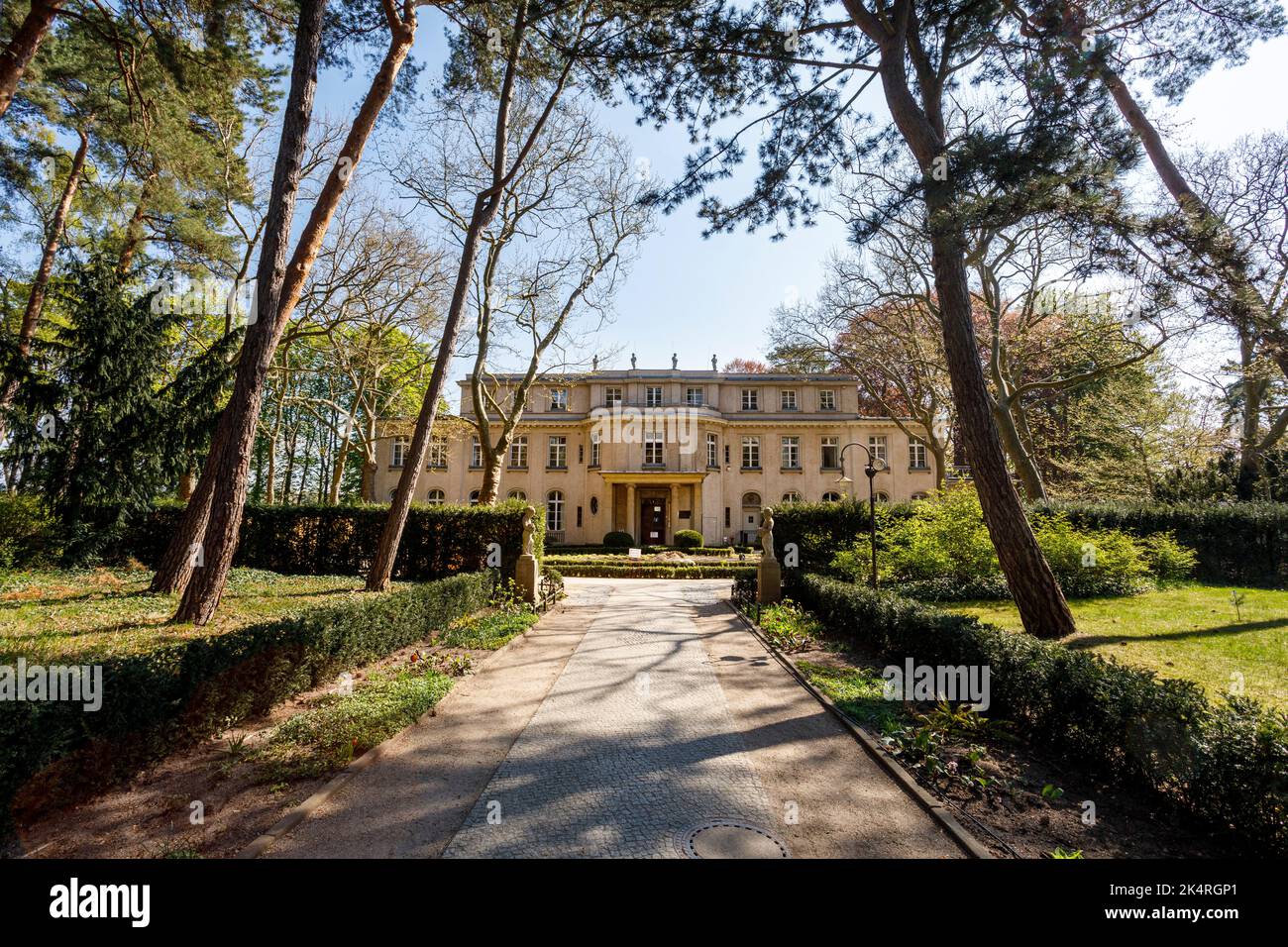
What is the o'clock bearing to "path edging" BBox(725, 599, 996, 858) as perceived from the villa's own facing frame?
The path edging is roughly at 12 o'clock from the villa.

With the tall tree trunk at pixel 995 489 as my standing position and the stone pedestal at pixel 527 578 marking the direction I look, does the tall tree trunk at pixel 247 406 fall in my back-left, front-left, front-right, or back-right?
front-left

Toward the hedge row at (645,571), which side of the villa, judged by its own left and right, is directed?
front

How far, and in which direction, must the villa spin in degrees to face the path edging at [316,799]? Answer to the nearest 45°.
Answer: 0° — it already faces it

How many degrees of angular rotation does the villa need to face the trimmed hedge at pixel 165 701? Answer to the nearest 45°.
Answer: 0° — it already faces it

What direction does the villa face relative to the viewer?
toward the camera

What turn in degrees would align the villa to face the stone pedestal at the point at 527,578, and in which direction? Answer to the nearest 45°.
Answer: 0° — it already faces it

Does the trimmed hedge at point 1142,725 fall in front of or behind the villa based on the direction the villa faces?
in front

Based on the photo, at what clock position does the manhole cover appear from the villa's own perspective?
The manhole cover is roughly at 12 o'clock from the villa.

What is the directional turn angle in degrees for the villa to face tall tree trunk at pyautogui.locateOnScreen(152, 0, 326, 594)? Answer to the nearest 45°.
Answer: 0° — it already faces it

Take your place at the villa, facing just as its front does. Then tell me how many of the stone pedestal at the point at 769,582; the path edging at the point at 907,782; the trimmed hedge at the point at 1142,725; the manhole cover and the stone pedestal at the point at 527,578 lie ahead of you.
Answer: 5

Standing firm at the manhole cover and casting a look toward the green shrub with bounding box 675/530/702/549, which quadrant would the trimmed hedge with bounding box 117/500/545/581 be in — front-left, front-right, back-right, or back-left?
front-left
